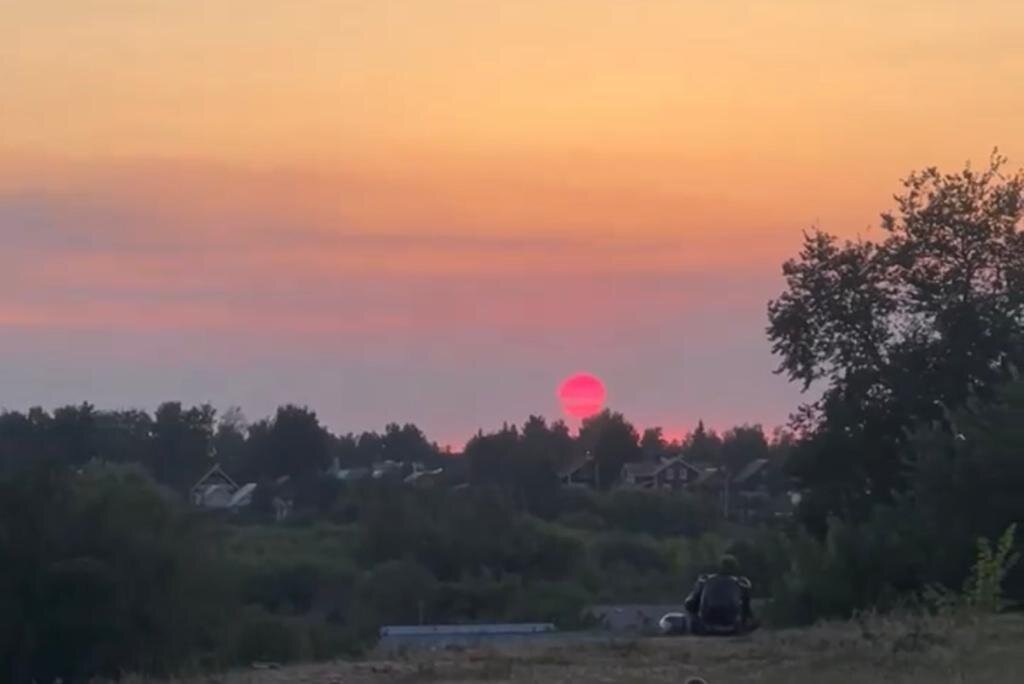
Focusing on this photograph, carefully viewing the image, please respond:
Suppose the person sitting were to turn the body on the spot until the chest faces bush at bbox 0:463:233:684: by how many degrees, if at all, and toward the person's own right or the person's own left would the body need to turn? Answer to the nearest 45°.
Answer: approximately 45° to the person's own left

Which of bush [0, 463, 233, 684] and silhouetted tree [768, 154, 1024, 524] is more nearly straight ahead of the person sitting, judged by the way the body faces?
the silhouetted tree

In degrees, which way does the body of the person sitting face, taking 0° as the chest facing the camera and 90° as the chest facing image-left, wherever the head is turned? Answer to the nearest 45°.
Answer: approximately 180°

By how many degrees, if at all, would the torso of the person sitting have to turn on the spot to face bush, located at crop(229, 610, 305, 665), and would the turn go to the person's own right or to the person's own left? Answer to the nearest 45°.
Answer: approximately 45° to the person's own left
